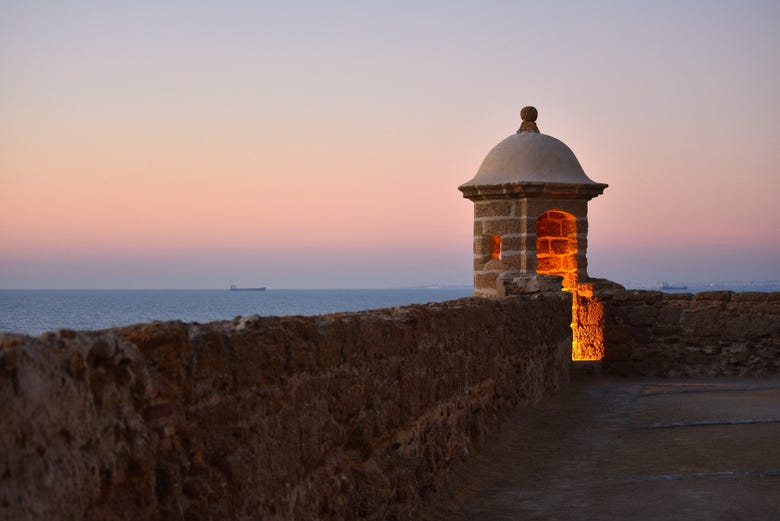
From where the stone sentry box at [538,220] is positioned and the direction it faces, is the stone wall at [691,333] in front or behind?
in front

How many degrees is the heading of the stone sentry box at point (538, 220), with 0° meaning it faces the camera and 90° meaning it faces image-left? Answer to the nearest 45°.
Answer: approximately 315°

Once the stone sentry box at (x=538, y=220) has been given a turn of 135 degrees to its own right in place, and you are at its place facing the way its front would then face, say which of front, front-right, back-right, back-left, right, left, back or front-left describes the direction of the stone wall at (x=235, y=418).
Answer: left
